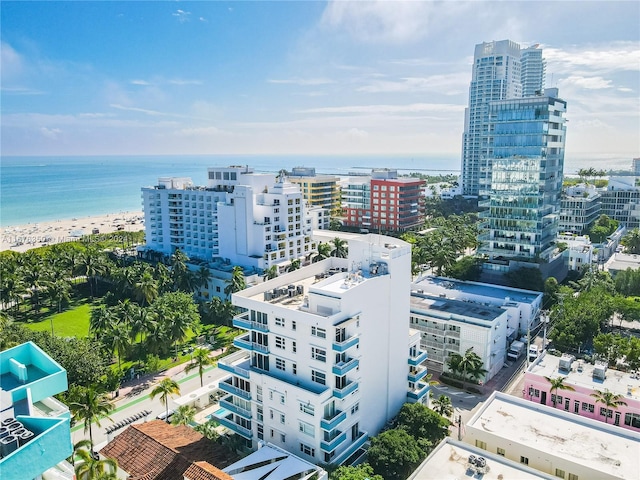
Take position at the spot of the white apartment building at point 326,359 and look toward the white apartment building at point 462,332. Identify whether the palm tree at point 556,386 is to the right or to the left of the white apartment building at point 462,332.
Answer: right

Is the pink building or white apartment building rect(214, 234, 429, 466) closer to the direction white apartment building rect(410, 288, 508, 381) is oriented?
the white apartment building

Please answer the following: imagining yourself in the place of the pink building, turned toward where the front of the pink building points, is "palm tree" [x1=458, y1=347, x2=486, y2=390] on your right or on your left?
on your right

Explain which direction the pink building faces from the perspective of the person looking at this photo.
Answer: facing the viewer and to the left of the viewer

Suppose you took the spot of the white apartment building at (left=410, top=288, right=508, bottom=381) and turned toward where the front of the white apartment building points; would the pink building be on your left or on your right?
on your left

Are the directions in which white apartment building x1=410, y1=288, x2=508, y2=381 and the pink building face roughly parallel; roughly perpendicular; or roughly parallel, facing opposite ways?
roughly parallel

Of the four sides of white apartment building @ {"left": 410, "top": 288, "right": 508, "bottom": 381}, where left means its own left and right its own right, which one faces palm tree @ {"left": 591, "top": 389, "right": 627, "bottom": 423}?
left

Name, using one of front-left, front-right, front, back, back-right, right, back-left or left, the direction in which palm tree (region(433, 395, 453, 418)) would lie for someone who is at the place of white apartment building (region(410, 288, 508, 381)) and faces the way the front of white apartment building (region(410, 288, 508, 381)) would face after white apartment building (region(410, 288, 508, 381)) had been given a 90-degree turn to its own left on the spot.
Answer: front-right

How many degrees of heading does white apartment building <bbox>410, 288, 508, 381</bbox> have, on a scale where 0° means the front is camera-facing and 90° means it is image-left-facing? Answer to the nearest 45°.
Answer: approximately 45°

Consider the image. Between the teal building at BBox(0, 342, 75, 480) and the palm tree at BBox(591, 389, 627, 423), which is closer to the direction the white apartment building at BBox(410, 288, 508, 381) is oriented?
the teal building

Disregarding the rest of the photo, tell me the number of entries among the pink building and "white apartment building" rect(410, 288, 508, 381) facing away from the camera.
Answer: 0

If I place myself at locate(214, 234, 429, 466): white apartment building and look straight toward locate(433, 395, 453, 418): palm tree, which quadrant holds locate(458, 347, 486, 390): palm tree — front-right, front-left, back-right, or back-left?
front-left

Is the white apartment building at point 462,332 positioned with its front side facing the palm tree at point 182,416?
yes

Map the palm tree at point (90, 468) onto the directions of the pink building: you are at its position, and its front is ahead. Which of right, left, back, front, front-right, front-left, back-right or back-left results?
front
